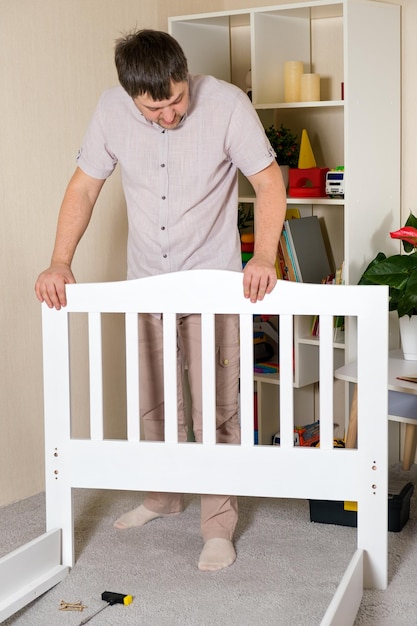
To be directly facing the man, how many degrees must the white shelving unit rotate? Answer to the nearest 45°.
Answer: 0° — it already faces them

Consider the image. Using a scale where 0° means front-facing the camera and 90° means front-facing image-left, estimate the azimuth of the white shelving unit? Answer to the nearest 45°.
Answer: approximately 45°
